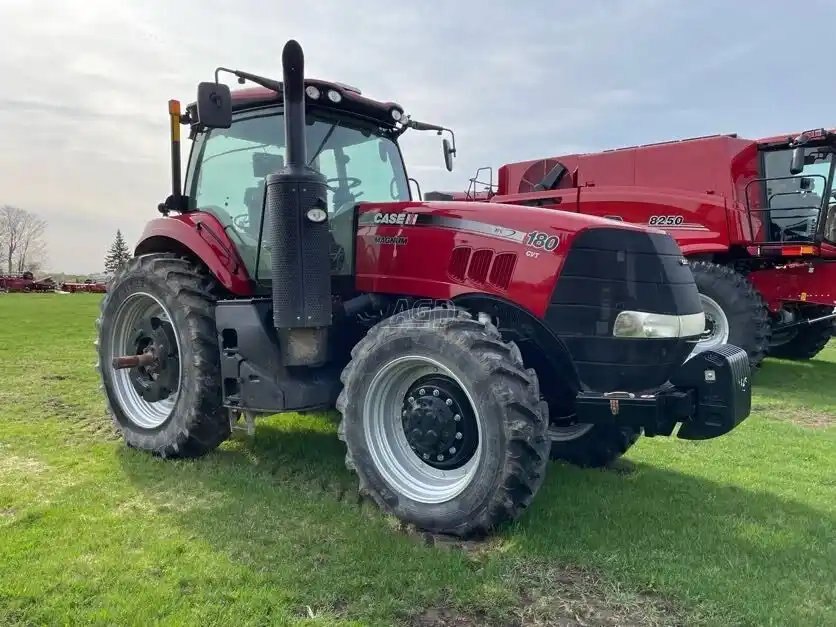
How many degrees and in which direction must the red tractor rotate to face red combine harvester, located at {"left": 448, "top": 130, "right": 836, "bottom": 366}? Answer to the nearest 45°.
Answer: approximately 90° to its left

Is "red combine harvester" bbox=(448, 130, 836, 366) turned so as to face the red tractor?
no

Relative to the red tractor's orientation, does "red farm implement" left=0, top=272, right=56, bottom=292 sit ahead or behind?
behind

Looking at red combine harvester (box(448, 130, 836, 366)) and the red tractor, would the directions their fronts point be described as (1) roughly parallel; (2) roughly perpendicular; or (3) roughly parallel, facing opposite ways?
roughly parallel

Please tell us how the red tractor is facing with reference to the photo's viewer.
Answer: facing the viewer and to the right of the viewer

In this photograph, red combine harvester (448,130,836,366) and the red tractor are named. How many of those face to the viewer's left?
0
